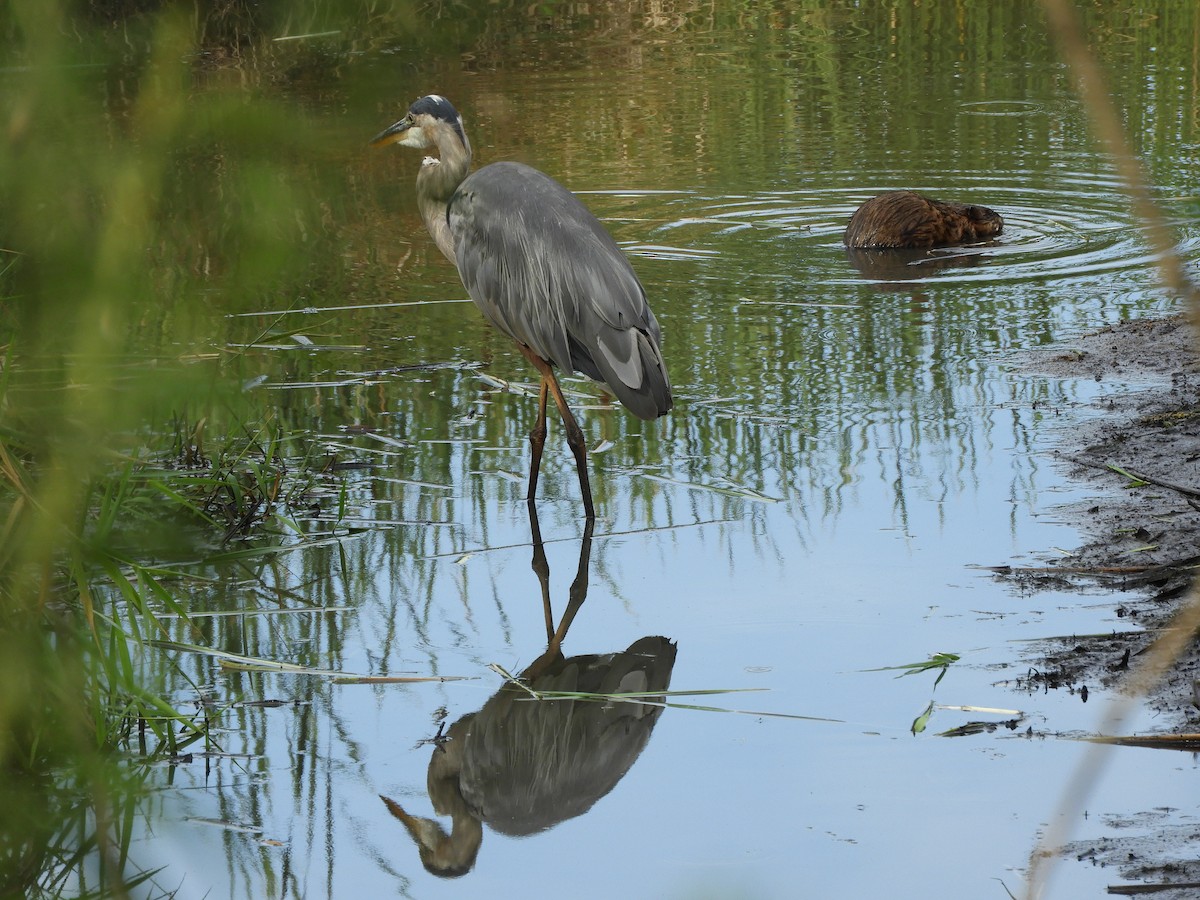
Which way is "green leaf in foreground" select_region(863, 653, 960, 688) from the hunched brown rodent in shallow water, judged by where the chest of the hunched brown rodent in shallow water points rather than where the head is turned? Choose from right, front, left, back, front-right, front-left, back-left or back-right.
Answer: right

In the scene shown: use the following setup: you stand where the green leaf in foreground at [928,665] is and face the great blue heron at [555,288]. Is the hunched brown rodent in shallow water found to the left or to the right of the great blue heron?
right

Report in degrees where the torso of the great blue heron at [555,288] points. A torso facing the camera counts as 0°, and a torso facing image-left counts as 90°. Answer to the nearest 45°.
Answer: approximately 90°

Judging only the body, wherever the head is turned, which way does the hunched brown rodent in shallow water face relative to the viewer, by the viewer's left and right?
facing to the right of the viewer

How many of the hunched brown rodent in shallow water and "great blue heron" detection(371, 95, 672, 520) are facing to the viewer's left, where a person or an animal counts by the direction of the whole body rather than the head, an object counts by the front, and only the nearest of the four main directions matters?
1

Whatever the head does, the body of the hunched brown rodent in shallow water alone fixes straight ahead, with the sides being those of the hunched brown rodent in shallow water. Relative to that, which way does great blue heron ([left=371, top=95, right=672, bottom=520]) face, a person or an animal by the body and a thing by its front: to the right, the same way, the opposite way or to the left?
the opposite way

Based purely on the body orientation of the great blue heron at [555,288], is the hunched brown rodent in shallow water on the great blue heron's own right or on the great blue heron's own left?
on the great blue heron's own right

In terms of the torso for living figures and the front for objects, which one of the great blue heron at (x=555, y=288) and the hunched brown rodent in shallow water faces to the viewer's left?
the great blue heron

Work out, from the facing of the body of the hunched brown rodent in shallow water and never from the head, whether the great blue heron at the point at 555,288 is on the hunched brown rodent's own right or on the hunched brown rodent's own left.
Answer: on the hunched brown rodent's own right
